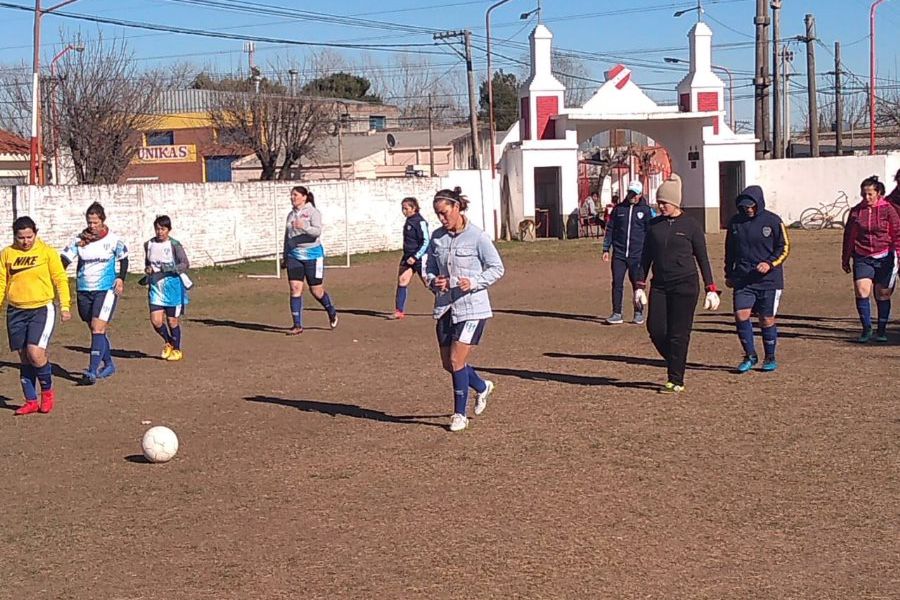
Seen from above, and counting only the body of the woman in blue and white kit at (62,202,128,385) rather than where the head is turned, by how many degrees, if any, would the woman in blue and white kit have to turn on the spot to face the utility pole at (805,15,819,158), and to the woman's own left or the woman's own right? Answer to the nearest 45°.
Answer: approximately 180°

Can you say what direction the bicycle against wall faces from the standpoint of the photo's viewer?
facing to the right of the viewer

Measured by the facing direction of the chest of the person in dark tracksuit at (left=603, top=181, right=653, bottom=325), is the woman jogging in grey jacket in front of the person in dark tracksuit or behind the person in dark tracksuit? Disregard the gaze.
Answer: in front

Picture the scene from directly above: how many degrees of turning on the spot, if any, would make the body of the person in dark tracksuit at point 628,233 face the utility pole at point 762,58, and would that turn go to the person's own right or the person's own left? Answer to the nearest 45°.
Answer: approximately 180°

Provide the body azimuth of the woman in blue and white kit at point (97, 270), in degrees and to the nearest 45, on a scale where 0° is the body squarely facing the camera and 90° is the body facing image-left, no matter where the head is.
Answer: approximately 45°

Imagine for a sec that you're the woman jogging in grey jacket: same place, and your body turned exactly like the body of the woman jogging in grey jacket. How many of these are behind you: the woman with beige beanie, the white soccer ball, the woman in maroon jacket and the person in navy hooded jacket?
3

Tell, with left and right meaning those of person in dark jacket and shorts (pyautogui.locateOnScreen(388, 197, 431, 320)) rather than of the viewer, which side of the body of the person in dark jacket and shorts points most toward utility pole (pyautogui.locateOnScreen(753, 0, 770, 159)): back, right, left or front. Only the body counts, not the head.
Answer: back

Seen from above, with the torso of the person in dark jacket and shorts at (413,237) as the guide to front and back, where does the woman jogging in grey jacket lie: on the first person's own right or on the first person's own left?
on the first person's own left

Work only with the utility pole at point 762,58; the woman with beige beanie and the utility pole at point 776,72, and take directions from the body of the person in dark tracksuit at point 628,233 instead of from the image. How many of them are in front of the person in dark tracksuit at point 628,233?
1
